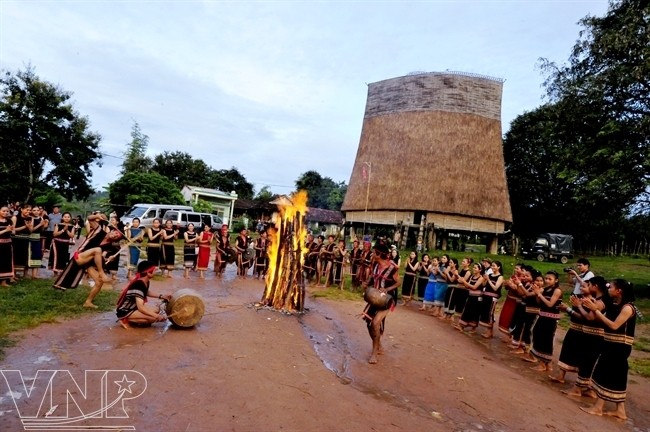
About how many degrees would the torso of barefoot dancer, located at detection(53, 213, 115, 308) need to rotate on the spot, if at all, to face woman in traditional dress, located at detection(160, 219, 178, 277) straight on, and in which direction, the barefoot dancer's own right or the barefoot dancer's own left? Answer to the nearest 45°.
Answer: approximately 45° to the barefoot dancer's own left

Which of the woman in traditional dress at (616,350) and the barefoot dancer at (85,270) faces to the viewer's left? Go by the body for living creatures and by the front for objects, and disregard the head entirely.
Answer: the woman in traditional dress

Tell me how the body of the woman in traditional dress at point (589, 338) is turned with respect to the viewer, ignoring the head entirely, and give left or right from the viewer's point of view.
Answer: facing to the left of the viewer

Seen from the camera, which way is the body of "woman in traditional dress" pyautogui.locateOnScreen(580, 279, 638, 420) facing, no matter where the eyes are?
to the viewer's left

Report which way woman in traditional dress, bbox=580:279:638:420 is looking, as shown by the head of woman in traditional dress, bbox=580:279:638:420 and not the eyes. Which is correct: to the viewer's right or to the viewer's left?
to the viewer's left

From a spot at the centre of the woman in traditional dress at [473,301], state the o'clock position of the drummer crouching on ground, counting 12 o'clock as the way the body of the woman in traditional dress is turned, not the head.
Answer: The drummer crouching on ground is roughly at 12 o'clock from the woman in traditional dress.

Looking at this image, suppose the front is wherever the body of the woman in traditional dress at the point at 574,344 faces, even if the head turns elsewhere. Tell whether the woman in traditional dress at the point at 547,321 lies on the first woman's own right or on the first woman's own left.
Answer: on the first woman's own right

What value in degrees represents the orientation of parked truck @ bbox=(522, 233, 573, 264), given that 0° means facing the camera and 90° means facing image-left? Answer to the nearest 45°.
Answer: approximately 90°

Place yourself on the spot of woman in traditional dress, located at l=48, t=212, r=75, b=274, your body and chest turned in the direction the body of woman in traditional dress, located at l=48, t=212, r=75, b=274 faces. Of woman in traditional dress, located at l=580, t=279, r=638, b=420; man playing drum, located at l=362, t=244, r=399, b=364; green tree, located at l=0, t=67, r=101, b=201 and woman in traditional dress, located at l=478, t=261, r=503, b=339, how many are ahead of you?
3

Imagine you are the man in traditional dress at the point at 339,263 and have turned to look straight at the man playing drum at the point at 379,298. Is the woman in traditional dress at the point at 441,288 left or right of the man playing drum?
left

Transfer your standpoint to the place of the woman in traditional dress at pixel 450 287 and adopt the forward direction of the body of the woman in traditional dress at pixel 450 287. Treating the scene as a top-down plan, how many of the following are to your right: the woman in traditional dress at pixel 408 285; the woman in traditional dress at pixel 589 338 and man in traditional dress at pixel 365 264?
2

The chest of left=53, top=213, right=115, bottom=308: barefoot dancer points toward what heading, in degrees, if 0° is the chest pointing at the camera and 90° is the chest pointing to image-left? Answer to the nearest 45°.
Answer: approximately 270°

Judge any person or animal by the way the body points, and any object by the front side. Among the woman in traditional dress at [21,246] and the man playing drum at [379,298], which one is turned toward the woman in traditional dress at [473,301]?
the woman in traditional dress at [21,246]

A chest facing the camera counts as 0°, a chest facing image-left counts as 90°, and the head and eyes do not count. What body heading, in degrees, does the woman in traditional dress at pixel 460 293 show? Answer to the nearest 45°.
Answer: approximately 45°

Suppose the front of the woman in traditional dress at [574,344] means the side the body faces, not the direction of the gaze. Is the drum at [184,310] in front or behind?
in front

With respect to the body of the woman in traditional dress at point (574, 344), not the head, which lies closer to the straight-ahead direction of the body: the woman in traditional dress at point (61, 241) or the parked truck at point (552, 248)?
the woman in traditional dress
